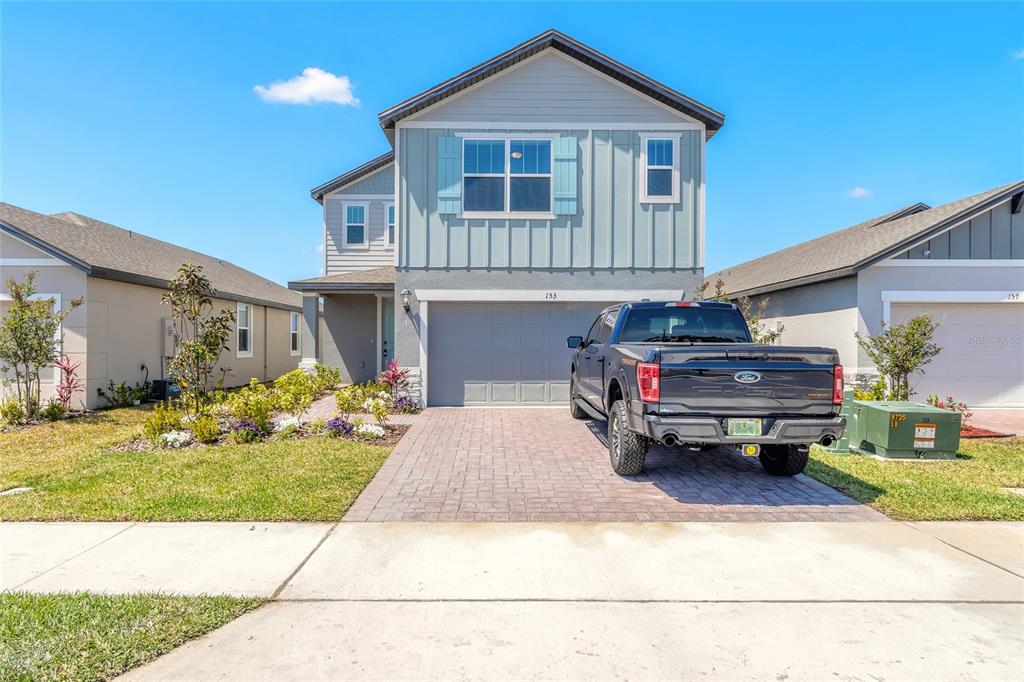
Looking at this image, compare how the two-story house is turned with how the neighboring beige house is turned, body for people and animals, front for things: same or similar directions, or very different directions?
same or similar directions

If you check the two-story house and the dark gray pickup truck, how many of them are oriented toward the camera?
1

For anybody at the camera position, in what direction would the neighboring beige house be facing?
facing the viewer and to the left of the viewer

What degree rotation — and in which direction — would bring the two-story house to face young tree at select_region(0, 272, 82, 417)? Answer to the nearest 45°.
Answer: approximately 90° to its right

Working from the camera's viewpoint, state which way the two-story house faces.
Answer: facing the viewer

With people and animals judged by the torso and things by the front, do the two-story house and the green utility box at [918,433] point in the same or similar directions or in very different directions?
same or similar directions

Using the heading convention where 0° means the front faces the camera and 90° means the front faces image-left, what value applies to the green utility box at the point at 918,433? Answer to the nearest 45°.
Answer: approximately 315°

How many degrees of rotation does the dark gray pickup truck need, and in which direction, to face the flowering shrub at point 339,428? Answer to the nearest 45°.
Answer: approximately 45° to its left

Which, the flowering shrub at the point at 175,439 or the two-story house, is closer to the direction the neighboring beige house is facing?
the flowering shrub

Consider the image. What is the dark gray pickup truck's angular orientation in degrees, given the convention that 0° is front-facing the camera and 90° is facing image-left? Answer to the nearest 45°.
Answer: approximately 135°

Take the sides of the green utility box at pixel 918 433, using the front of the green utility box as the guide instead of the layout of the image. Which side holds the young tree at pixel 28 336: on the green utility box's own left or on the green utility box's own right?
on the green utility box's own right

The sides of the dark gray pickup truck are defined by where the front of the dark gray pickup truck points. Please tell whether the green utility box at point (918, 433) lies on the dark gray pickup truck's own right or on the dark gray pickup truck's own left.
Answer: on the dark gray pickup truck's own right

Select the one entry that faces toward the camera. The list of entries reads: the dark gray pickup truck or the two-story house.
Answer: the two-story house

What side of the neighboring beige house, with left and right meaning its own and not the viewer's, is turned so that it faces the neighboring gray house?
left

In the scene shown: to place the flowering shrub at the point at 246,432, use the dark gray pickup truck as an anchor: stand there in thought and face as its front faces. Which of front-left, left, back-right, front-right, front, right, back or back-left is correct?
front-left

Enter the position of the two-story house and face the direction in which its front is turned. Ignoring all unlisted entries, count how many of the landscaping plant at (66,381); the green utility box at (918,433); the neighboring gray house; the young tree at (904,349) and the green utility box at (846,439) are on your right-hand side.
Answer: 1

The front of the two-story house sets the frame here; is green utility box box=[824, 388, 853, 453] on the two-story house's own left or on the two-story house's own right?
on the two-story house's own left

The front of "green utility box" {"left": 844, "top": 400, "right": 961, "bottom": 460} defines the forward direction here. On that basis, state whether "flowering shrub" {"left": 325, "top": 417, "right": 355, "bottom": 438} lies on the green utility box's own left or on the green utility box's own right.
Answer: on the green utility box's own right

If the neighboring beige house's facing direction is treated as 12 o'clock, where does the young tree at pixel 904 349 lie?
The young tree is roughly at 9 o'clock from the neighboring beige house.

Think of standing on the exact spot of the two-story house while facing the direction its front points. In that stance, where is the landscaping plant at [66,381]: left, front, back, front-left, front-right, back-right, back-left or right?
right

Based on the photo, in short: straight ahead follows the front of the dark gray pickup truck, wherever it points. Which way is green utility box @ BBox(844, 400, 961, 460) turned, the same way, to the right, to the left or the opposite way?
the opposite way

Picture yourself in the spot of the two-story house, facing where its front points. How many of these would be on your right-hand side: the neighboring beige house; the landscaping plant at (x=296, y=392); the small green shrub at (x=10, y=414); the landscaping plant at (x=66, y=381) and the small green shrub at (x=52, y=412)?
5
